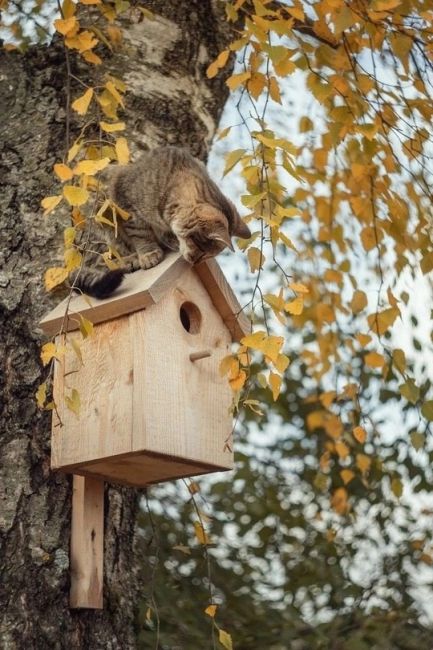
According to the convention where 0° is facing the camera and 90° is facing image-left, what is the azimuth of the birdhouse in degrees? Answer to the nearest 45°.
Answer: approximately 315°

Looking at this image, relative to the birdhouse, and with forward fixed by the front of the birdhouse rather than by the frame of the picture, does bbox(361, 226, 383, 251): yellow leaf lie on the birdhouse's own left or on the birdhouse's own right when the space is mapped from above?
on the birdhouse's own left

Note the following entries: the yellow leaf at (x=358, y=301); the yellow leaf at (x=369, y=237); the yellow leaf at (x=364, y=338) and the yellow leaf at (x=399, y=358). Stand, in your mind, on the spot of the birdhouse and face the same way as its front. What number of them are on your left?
4

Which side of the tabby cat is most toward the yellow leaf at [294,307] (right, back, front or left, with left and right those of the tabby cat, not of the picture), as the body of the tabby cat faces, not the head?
front

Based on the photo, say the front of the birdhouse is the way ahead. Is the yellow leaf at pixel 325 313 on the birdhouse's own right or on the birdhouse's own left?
on the birdhouse's own left

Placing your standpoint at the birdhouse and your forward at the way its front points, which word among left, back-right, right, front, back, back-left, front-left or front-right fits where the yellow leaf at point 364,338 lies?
left
